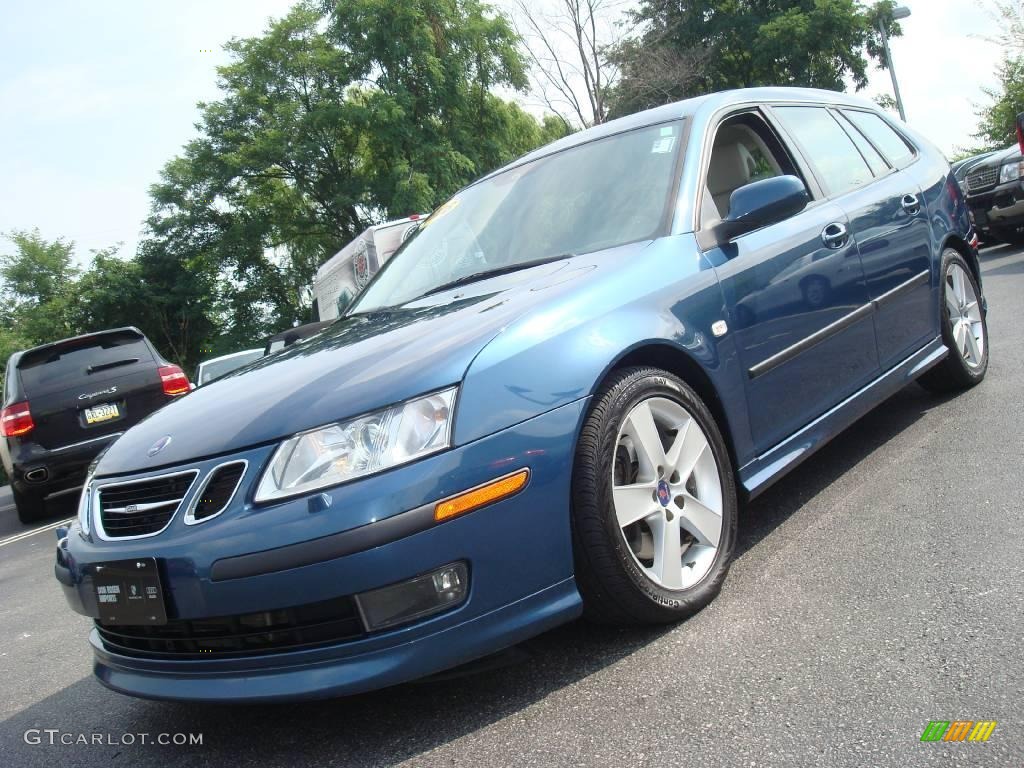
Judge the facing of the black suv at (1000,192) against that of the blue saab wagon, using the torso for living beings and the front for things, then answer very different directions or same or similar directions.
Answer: same or similar directions

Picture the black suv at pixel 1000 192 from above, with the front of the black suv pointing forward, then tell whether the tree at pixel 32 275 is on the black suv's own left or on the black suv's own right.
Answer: on the black suv's own right

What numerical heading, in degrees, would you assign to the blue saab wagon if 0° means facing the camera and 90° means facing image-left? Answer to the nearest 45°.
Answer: approximately 45°

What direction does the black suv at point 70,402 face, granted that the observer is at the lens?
facing away from the viewer

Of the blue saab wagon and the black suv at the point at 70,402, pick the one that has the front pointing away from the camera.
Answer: the black suv

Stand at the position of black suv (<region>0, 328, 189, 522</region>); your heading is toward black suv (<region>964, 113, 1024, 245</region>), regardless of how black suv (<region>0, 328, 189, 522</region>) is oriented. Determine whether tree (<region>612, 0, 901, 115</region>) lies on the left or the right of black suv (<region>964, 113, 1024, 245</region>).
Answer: left

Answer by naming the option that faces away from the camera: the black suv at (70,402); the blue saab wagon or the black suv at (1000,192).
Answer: the black suv at (70,402)

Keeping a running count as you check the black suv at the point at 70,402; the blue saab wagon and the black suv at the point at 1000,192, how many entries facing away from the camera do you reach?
1

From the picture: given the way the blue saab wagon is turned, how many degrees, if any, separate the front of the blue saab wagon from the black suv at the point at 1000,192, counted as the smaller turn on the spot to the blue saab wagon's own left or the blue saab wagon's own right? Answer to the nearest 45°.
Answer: approximately 180°

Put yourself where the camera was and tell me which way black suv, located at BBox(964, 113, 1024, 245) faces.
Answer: facing the viewer and to the left of the viewer

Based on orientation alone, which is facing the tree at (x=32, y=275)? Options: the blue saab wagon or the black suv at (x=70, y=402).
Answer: the black suv

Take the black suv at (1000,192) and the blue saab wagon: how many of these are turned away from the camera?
0

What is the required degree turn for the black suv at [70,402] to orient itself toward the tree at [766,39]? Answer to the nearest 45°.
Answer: approximately 45° to its right

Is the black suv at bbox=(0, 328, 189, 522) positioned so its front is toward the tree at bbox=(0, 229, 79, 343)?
yes

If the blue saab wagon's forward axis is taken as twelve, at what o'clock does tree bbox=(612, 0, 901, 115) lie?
The tree is roughly at 5 o'clock from the blue saab wagon.
